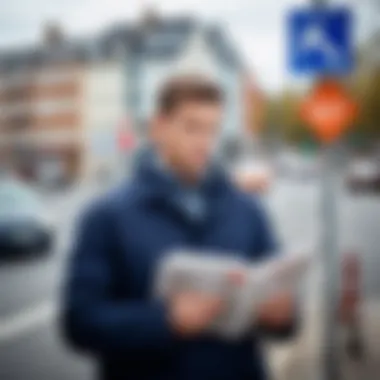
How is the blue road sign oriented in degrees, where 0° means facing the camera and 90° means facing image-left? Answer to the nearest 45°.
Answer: approximately 0°

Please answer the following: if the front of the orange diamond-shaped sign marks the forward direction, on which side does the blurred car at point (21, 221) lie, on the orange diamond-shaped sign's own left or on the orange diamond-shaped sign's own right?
on the orange diamond-shaped sign's own right

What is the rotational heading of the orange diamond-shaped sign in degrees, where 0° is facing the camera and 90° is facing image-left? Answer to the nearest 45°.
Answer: approximately 0°

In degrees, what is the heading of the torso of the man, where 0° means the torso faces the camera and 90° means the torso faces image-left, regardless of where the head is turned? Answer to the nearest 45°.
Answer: approximately 315°

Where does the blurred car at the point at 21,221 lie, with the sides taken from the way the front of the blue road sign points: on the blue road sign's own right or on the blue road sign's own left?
on the blue road sign's own right

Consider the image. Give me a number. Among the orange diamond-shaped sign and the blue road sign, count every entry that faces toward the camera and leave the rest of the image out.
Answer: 2
